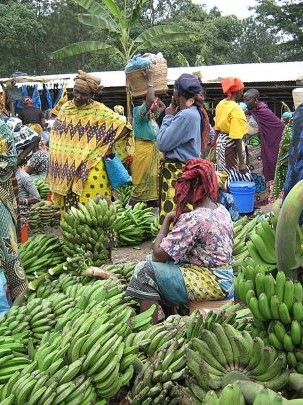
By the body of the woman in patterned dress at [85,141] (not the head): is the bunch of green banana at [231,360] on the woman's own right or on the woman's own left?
on the woman's own left

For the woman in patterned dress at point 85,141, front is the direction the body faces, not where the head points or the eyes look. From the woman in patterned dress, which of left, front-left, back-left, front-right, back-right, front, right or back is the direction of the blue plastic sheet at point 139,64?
back

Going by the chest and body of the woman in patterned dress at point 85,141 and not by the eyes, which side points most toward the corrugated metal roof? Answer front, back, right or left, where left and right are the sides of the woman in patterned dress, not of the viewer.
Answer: back

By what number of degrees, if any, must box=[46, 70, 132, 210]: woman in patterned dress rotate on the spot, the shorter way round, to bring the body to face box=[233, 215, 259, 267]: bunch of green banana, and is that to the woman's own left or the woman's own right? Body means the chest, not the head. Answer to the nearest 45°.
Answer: approximately 90° to the woman's own left

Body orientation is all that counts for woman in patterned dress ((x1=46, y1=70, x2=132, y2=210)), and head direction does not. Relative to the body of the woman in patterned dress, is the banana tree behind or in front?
behind

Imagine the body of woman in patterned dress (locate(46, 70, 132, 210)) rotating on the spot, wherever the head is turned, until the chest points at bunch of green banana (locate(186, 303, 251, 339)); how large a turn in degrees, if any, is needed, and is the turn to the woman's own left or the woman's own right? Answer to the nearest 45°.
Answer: approximately 45° to the woman's own left

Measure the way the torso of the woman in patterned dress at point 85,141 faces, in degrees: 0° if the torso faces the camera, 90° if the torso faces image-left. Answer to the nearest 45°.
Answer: approximately 45°
